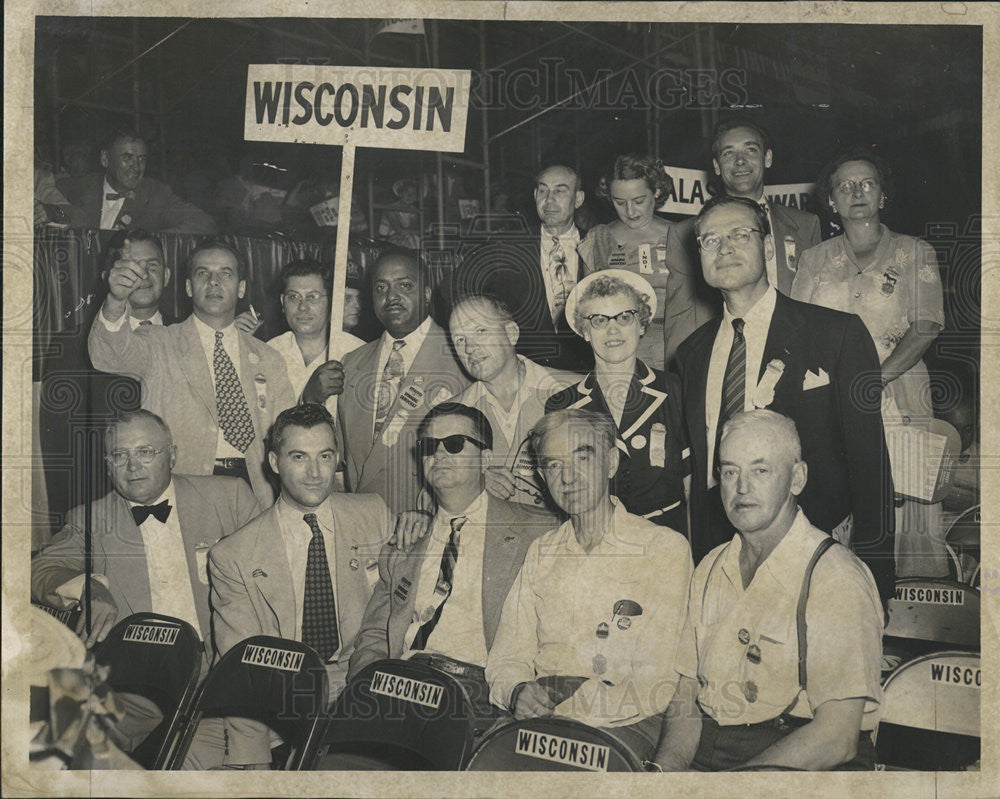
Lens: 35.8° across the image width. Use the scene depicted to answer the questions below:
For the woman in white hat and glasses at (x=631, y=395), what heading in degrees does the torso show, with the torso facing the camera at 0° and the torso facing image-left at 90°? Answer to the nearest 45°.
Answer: approximately 0°
